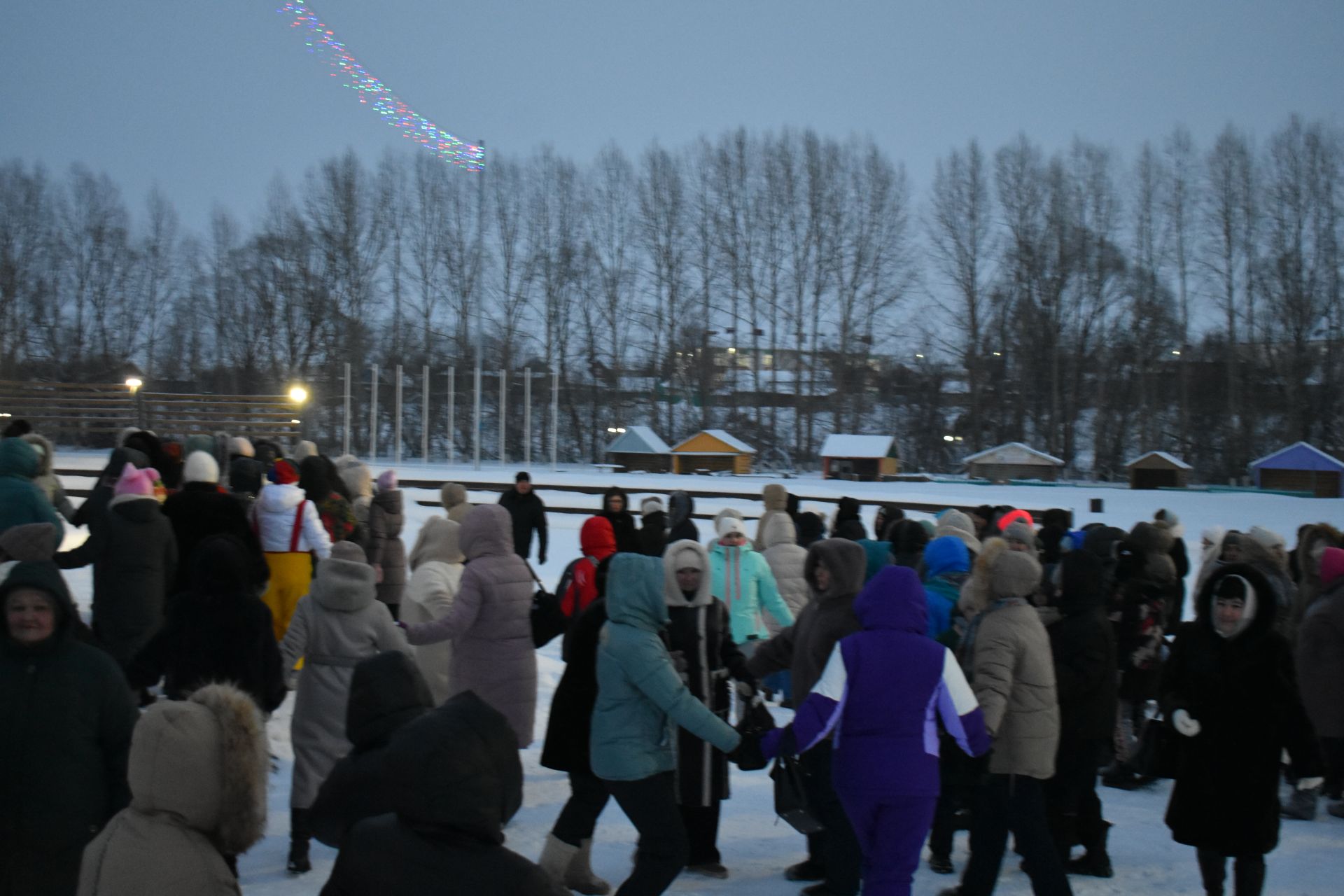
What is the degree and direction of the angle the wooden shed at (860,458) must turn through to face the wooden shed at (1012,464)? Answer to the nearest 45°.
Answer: approximately 90° to its left

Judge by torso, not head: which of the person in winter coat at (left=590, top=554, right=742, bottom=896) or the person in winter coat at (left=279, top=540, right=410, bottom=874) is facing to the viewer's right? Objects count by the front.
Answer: the person in winter coat at (left=590, top=554, right=742, bottom=896)

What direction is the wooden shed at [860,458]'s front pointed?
toward the camera

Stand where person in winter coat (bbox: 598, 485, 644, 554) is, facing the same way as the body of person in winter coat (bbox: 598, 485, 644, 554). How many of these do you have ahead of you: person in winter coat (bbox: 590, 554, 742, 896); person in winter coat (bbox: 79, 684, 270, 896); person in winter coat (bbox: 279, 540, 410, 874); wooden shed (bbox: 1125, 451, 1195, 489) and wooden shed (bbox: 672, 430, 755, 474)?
3

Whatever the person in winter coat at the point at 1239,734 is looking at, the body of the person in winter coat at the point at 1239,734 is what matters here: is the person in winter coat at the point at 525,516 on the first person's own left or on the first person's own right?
on the first person's own right

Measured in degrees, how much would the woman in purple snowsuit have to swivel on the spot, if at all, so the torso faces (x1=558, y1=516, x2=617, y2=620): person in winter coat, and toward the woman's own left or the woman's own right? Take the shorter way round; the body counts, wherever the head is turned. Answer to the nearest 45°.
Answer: approximately 45° to the woman's own left

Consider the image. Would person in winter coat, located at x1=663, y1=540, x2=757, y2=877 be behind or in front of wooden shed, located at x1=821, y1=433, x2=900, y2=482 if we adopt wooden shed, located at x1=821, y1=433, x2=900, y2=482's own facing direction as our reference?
in front

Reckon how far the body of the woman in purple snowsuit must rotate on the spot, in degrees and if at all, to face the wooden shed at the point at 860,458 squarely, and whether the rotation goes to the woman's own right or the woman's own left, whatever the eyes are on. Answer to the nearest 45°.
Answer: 0° — they already face it

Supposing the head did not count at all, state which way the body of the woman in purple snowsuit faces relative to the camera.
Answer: away from the camera

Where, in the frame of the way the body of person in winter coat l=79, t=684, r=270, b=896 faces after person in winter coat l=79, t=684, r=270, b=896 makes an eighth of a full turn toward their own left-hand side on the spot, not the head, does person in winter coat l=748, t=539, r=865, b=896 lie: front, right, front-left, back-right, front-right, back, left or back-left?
front-right

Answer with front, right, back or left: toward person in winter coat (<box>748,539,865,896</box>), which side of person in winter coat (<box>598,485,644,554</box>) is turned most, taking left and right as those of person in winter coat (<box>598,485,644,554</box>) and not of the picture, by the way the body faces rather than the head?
front

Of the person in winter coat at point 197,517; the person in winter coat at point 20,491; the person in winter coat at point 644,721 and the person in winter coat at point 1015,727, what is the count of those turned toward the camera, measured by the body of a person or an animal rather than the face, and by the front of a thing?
0

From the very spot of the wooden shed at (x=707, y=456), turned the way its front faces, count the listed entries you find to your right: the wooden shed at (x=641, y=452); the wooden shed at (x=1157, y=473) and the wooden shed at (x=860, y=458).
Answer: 1
